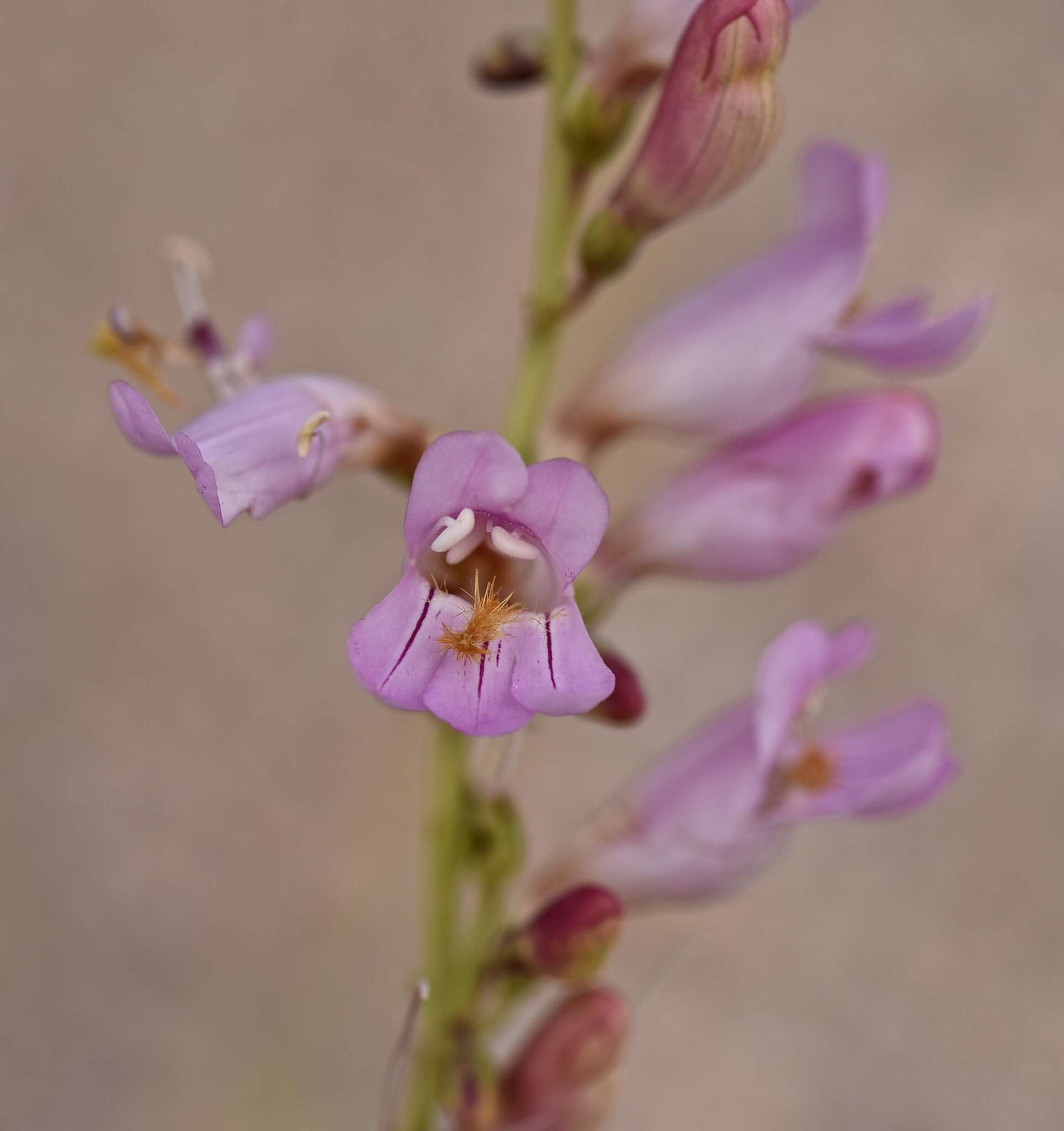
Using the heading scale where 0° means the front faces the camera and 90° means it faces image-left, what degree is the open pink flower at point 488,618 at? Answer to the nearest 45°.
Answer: approximately 0°
